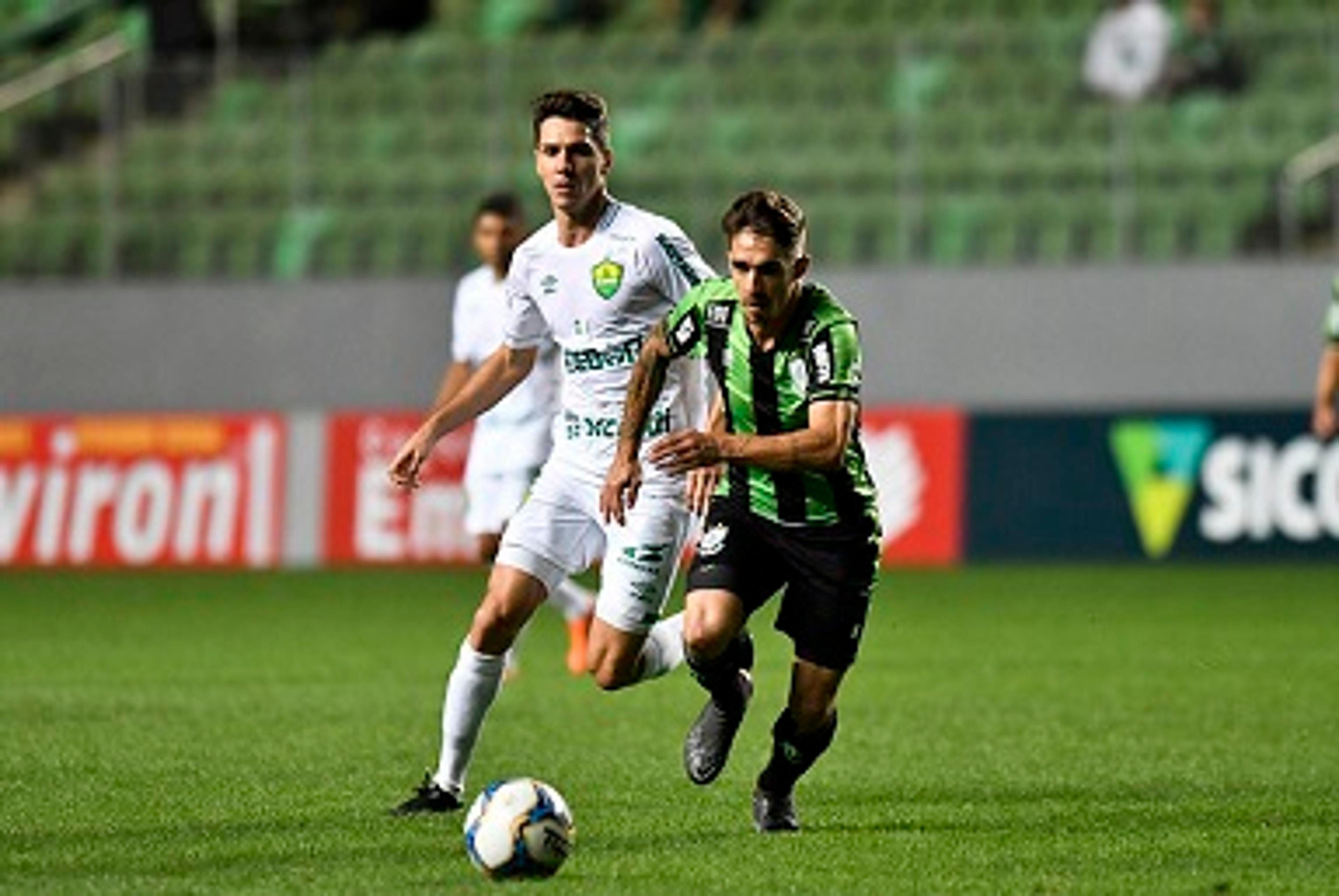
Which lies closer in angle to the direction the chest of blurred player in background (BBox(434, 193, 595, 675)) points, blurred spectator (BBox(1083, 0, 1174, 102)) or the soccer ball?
the soccer ball

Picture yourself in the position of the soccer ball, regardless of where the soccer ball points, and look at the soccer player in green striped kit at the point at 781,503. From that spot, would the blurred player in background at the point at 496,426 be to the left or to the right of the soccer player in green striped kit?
left

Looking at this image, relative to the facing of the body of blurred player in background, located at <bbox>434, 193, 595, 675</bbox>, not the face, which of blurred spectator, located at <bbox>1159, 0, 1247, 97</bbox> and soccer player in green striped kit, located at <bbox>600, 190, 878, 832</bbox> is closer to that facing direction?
the soccer player in green striped kit

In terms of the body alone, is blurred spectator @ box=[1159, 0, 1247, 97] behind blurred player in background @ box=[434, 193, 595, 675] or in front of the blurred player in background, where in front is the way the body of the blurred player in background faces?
behind

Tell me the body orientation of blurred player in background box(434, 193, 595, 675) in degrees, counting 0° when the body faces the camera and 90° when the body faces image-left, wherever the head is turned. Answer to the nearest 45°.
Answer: approximately 45°

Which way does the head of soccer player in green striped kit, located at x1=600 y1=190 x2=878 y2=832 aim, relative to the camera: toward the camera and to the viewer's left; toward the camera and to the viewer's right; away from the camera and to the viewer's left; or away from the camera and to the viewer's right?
toward the camera and to the viewer's left

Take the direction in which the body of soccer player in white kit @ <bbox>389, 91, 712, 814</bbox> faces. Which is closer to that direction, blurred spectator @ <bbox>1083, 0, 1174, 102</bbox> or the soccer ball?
the soccer ball

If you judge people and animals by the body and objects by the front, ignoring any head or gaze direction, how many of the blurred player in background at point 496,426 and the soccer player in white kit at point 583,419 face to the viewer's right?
0

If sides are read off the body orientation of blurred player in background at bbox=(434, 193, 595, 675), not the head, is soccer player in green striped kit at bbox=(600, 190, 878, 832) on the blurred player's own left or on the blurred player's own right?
on the blurred player's own left

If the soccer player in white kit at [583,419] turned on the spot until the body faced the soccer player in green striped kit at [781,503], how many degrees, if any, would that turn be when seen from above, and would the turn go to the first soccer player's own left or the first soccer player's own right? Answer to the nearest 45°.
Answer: approximately 90° to the first soccer player's own left
